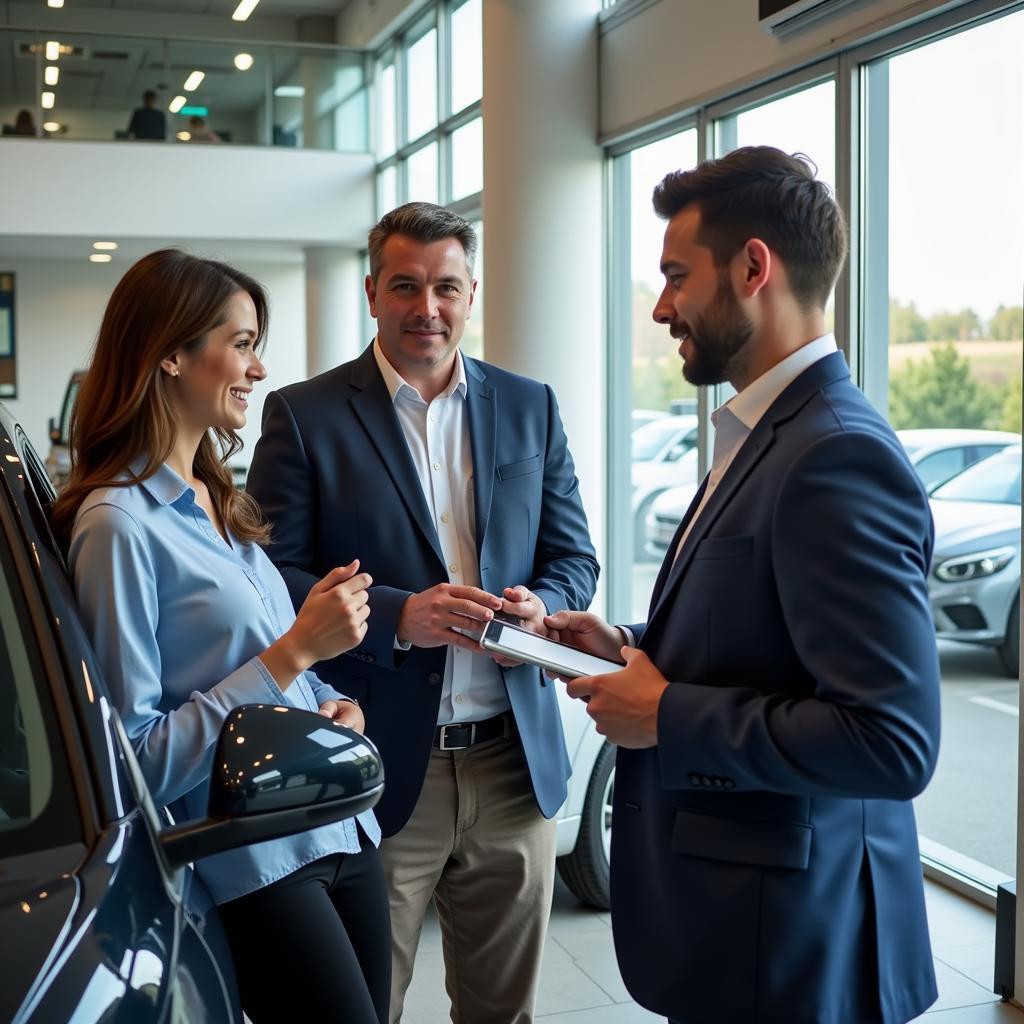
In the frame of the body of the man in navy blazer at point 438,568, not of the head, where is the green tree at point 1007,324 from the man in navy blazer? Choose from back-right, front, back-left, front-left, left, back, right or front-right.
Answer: back-left

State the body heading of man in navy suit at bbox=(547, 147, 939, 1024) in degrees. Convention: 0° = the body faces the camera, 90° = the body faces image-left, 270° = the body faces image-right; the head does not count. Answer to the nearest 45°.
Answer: approximately 90°

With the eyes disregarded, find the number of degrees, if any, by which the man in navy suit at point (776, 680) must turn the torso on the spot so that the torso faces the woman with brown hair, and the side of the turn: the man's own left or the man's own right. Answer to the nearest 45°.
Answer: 0° — they already face them

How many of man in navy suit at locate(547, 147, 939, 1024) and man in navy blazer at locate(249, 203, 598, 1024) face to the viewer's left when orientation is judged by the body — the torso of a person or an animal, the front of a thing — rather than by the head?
1

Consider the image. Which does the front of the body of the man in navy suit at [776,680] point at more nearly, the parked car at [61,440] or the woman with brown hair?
the woman with brown hair

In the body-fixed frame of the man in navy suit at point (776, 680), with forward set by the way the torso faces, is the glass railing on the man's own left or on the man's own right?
on the man's own right

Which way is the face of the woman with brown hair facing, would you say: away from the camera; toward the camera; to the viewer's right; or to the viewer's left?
to the viewer's right

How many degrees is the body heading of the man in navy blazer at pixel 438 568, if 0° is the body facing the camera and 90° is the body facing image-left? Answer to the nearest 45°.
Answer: approximately 0°

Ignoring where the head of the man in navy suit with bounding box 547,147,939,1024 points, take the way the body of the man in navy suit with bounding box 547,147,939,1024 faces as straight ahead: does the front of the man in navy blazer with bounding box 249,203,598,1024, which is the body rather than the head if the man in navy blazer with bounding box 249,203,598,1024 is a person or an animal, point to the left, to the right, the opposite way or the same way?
to the left

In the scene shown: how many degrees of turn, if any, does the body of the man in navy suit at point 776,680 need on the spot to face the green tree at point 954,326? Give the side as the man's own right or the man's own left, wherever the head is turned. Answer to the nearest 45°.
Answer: approximately 90° to the man's own right
